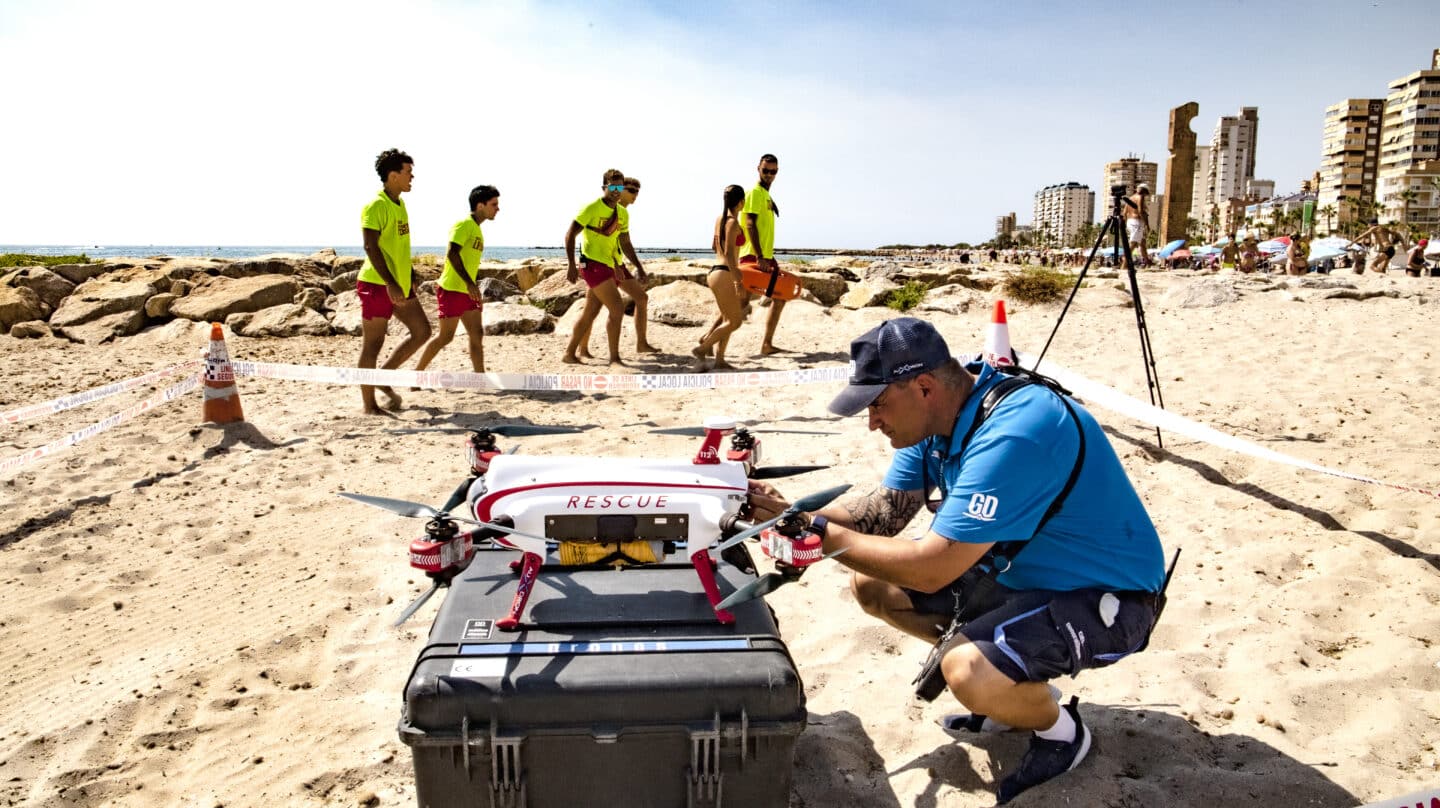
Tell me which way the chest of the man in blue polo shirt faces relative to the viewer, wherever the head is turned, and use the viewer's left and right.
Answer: facing to the left of the viewer

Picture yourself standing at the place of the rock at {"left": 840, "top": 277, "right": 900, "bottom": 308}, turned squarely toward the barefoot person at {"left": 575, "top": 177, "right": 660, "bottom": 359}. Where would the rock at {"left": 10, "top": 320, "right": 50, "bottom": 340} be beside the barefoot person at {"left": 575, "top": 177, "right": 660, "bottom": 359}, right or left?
right

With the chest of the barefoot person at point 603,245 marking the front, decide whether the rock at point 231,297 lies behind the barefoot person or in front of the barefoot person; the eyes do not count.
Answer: behind

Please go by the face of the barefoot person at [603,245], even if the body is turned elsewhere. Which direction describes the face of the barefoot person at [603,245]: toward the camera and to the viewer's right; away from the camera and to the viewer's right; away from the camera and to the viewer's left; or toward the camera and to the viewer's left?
toward the camera and to the viewer's right

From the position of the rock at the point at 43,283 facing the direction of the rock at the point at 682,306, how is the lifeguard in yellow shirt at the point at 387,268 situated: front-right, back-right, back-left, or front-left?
front-right

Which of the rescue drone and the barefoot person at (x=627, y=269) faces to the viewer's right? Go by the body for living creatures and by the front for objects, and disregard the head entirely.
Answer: the barefoot person

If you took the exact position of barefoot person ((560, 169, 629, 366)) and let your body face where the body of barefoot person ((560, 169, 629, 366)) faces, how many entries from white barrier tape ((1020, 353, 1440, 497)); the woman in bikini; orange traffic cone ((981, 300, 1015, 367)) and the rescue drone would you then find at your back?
0

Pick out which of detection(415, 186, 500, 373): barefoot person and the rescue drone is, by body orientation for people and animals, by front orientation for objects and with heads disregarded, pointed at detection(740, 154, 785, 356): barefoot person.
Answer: detection(415, 186, 500, 373): barefoot person

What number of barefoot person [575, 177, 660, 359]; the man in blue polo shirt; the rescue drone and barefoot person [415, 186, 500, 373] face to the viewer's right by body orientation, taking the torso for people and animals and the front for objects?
2

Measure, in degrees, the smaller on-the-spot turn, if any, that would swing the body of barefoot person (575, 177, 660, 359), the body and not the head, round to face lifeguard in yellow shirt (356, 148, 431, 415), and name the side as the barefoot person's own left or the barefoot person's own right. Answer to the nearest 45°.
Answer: approximately 135° to the barefoot person's own right

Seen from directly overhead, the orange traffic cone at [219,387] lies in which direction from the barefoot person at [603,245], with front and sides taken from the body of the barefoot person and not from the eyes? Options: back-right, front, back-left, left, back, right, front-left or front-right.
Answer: right

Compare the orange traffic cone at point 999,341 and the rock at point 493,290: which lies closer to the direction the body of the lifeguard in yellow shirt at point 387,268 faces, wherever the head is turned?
the orange traffic cone

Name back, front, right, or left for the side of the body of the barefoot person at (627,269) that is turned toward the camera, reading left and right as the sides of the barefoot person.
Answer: right
